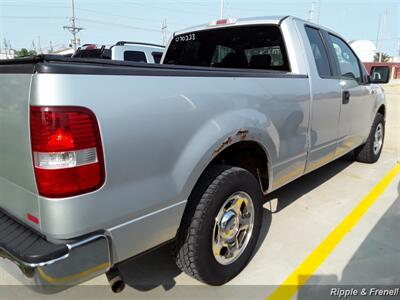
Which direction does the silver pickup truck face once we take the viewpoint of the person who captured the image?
facing away from the viewer and to the right of the viewer

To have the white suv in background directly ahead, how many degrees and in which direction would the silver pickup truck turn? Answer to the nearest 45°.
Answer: approximately 45° to its left
